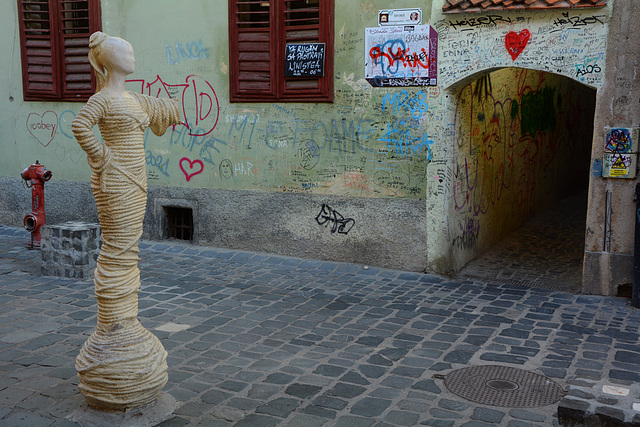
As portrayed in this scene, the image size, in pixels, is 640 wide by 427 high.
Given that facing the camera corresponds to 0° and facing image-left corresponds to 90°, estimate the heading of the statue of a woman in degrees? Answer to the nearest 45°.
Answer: approximately 315°

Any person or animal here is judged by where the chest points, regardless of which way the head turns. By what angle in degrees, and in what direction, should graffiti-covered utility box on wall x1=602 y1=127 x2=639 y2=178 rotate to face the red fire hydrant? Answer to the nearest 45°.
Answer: approximately 90° to its right

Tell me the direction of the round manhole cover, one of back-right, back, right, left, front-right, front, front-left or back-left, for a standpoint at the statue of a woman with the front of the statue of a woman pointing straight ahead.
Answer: front-left

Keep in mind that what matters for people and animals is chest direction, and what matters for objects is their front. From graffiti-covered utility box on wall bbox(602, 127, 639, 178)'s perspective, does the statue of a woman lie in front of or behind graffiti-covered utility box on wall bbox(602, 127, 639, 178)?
in front

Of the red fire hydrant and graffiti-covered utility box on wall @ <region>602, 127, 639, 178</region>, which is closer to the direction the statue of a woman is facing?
the graffiti-covered utility box on wall

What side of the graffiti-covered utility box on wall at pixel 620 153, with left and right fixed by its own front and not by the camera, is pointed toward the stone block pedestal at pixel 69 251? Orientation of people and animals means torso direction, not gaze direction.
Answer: right

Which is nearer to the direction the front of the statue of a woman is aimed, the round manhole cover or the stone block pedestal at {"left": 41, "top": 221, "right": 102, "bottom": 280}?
the round manhole cover

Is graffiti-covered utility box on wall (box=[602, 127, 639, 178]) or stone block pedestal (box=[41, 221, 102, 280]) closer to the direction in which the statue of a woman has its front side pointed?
the graffiti-covered utility box on wall

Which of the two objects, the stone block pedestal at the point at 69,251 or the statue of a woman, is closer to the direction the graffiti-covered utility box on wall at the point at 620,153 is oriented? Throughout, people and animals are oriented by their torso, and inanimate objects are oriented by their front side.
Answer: the statue of a woman

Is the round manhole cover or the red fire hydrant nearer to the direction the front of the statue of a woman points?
the round manhole cover

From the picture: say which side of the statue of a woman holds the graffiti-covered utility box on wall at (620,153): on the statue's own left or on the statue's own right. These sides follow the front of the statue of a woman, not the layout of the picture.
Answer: on the statue's own left
